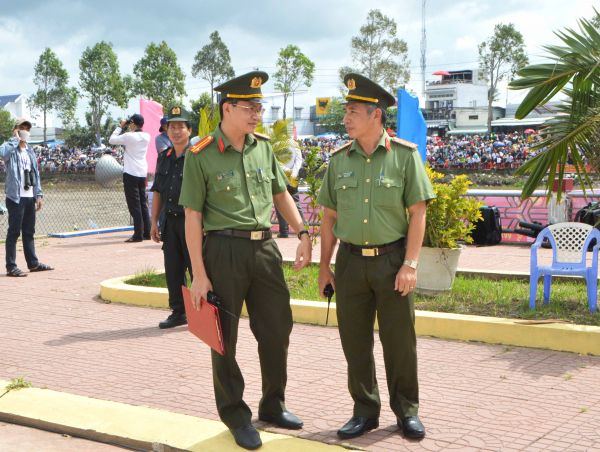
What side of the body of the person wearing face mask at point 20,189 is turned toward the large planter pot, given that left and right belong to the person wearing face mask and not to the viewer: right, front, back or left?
front

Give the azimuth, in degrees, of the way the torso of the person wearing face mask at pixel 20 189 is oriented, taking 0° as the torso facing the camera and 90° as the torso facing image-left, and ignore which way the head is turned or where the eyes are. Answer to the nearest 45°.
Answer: approximately 315°

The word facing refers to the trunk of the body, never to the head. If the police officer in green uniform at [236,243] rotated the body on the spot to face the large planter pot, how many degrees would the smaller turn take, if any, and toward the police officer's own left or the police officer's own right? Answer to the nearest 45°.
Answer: approximately 90° to the police officer's own left

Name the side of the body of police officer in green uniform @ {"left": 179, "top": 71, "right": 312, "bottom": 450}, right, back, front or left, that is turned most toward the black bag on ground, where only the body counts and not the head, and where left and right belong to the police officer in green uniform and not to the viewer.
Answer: left

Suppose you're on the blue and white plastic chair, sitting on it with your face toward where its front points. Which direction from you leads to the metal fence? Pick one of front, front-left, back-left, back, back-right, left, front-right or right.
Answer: back-right

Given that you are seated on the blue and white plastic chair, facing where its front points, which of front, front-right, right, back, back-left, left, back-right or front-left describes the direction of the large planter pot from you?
right

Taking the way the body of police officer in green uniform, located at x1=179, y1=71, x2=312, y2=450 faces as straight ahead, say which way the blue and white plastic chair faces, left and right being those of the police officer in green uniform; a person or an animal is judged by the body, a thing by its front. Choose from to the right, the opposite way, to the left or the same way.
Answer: to the right

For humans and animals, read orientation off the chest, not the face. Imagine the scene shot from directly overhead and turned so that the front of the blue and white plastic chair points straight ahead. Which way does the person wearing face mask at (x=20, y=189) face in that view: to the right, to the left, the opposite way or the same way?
to the left
